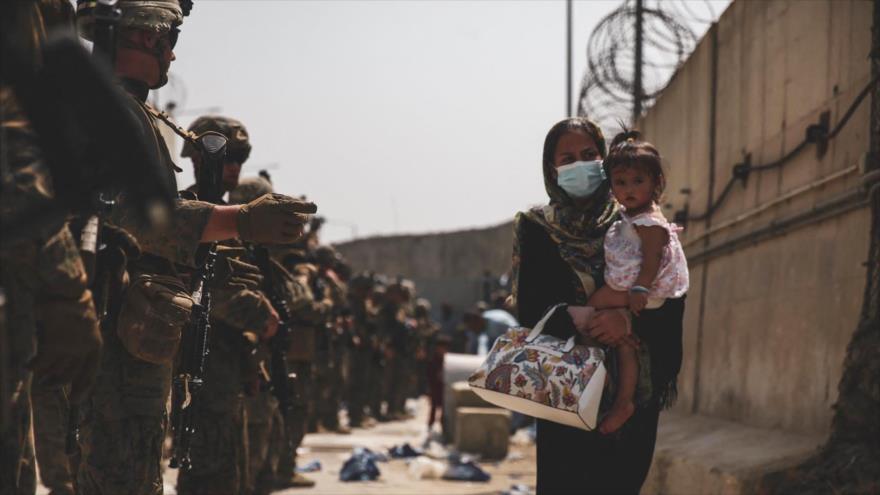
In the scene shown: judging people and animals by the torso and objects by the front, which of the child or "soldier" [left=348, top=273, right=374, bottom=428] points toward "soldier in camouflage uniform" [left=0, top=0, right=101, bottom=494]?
the child

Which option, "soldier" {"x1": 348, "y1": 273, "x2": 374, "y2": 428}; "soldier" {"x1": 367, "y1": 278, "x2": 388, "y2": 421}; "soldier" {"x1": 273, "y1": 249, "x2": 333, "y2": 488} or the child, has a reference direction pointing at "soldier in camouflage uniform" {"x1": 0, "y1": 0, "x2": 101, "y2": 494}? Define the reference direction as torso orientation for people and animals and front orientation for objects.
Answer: the child

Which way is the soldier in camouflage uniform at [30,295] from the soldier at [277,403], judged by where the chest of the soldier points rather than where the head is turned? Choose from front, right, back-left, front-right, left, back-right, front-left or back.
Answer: right

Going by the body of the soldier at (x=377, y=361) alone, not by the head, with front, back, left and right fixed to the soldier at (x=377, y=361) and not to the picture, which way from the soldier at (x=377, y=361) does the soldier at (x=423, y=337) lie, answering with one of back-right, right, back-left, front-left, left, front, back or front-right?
left

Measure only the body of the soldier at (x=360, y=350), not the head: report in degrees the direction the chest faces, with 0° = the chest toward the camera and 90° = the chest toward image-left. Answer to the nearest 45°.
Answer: approximately 270°

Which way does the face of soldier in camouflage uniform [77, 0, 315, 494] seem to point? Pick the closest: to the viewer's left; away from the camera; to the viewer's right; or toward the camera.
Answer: to the viewer's right

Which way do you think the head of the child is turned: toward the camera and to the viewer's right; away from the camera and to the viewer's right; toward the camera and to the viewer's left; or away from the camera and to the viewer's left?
toward the camera and to the viewer's left

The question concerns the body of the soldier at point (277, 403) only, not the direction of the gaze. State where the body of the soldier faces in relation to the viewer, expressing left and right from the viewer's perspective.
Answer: facing to the right of the viewer

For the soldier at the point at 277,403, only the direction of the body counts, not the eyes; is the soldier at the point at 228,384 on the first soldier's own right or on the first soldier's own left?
on the first soldier's own right

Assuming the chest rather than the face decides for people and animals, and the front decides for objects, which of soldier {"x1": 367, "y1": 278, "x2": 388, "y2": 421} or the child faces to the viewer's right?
the soldier

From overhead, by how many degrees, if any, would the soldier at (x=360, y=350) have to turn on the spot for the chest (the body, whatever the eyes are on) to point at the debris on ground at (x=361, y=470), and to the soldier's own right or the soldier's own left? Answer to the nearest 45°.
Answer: approximately 90° to the soldier's own right

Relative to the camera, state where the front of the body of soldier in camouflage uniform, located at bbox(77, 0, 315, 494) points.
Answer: to the viewer's right

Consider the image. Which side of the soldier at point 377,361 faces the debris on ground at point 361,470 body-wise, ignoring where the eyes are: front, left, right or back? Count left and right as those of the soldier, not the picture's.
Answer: right

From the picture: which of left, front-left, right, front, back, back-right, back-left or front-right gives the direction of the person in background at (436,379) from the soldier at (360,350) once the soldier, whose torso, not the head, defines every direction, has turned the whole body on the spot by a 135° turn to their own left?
back
